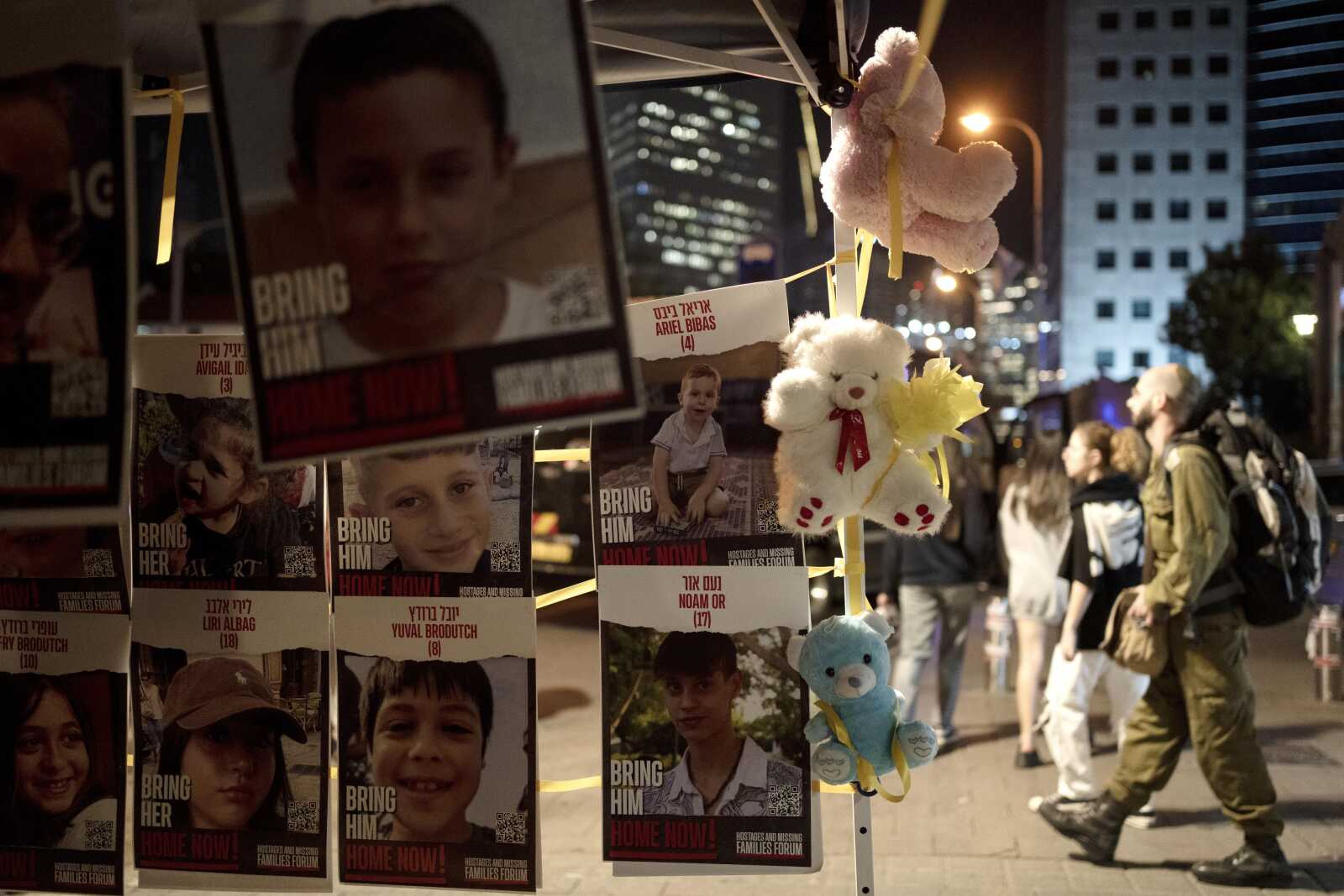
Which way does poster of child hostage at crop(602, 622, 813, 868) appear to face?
toward the camera

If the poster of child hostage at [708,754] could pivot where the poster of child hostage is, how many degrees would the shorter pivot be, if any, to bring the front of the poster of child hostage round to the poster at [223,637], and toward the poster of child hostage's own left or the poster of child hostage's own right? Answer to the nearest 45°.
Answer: approximately 90° to the poster of child hostage's own right

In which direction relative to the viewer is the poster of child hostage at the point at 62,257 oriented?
toward the camera

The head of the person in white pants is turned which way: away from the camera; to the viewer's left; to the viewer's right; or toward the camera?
to the viewer's left

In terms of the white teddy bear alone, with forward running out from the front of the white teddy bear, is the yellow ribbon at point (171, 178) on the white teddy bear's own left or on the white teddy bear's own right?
on the white teddy bear's own right

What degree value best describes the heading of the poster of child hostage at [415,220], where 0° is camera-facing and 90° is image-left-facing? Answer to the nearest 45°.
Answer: approximately 0°

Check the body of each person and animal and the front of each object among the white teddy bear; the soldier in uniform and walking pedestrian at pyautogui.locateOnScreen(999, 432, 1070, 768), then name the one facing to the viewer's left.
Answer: the soldier in uniform

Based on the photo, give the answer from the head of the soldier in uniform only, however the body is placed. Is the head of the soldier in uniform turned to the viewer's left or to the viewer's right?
to the viewer's left

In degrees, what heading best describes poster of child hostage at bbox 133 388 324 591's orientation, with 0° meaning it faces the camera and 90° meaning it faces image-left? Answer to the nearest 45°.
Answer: approximately 0°

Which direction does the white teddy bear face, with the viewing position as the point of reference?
facing the viewer

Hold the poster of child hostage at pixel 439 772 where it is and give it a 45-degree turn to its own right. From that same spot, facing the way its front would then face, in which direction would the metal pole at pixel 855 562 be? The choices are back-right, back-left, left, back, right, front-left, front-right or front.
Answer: back-left

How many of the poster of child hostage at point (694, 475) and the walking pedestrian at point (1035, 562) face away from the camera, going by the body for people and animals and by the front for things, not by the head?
1

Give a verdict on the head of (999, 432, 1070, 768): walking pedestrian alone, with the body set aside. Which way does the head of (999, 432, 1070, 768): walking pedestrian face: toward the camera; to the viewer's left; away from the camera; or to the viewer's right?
away from the camera

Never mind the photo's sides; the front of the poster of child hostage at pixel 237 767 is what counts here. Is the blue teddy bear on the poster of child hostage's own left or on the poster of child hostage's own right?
on the poster of child hostage's own left
